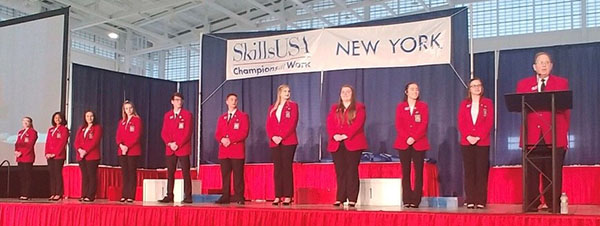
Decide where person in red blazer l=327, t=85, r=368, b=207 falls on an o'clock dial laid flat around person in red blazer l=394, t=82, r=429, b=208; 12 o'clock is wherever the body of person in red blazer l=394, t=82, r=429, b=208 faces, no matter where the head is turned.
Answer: person in red blazer l=327, t=85, r=368, b=207 is roughly at 3 o'clock from person in red blazer l=394, t=82, r=429, b=208.

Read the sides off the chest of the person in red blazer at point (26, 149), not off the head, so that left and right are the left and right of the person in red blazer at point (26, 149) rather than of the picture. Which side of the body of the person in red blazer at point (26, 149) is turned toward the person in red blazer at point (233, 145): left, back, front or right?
left

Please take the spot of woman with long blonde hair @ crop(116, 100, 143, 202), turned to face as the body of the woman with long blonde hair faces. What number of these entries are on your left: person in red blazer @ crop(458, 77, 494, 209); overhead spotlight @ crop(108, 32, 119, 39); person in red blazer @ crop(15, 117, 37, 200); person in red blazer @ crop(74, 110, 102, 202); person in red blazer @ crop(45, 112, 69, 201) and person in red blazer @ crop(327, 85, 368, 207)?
2

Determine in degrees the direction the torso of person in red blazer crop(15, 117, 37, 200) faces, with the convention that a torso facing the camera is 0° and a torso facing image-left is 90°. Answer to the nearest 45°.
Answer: approximately 45°

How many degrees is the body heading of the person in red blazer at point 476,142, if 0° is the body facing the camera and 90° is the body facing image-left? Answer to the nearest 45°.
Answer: approximately 0°

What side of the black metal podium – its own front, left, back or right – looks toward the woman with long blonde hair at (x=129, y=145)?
right

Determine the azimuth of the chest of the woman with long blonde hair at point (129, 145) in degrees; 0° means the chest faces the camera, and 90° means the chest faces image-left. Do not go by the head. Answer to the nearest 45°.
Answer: approximately 45°

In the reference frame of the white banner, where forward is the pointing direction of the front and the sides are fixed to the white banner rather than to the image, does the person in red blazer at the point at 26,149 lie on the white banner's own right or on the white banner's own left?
on the white banner's own right

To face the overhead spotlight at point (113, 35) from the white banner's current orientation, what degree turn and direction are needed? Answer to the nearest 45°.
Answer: approximately 135° to its right

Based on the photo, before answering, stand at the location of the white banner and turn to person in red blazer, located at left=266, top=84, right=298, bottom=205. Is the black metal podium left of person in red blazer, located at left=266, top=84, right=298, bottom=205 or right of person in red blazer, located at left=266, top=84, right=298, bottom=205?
left
